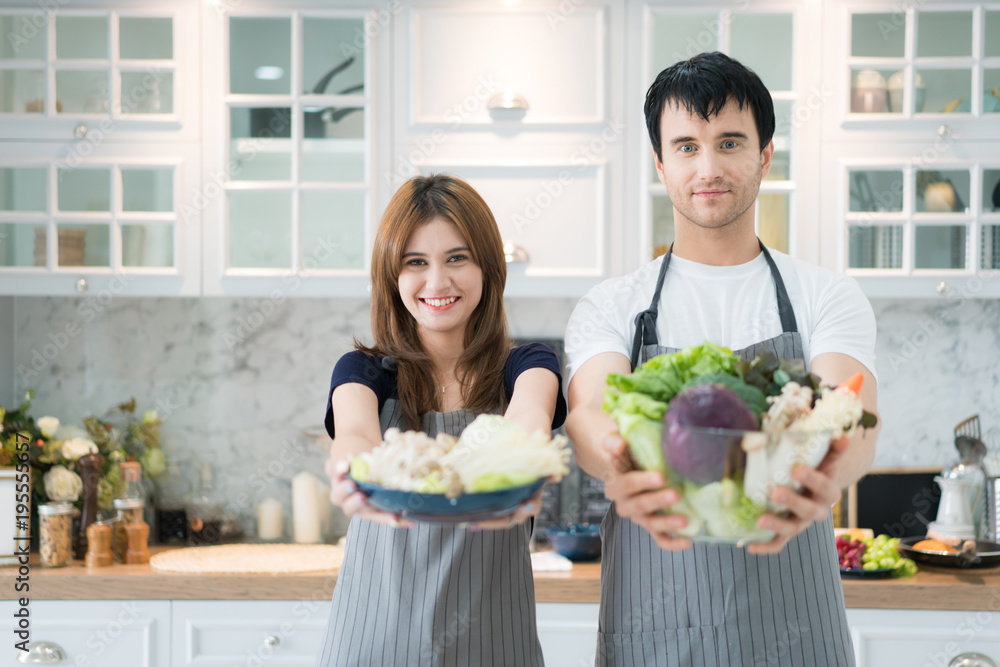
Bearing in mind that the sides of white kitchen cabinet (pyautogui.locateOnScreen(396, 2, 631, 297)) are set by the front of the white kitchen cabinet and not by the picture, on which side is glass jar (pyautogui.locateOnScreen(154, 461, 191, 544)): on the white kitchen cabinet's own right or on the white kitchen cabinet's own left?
on the white kitchen cabinet's own right

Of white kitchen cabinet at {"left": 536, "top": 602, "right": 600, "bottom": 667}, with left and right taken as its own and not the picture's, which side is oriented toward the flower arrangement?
right

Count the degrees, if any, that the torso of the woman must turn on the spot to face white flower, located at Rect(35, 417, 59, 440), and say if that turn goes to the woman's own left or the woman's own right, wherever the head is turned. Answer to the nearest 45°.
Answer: approximately 135° to the woman's own right

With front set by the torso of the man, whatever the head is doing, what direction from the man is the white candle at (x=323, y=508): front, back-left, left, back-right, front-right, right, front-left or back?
back-right

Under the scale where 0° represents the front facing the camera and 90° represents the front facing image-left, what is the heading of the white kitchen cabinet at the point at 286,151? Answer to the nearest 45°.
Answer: approximately 0°
